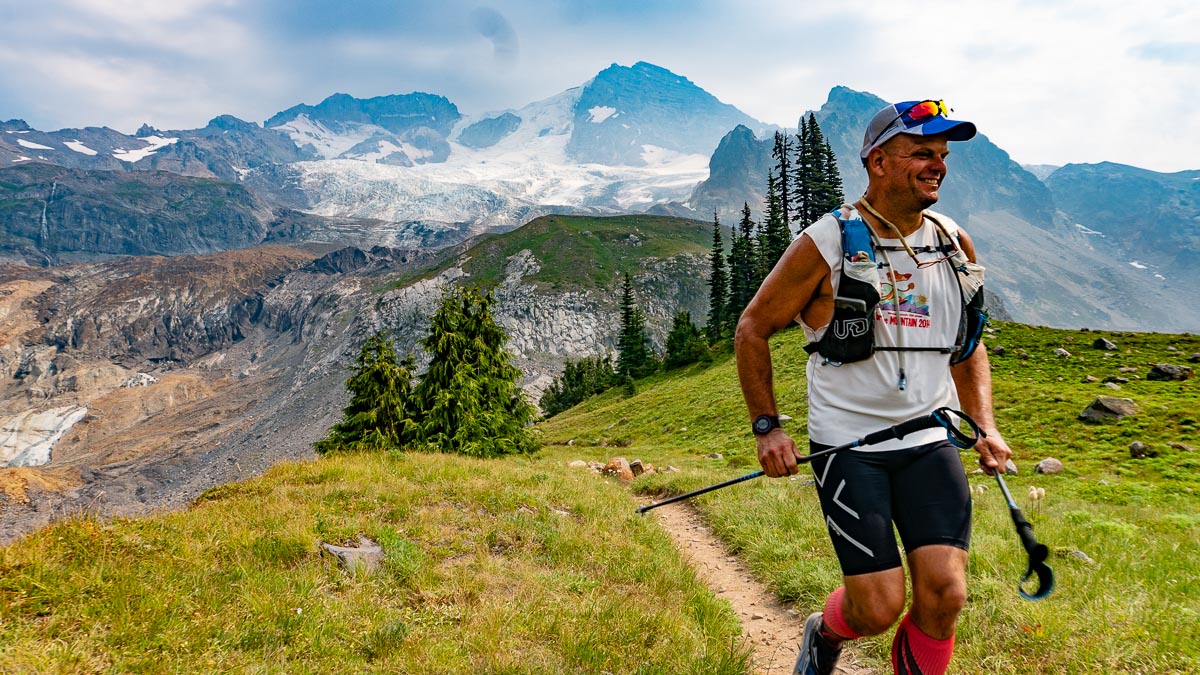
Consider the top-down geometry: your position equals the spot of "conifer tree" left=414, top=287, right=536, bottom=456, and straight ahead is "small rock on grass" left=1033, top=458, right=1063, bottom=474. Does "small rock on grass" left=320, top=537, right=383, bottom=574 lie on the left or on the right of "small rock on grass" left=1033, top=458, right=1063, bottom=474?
right

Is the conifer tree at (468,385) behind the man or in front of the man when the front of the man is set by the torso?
behind

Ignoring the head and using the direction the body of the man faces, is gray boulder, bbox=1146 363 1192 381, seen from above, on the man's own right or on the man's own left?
on the man's own left

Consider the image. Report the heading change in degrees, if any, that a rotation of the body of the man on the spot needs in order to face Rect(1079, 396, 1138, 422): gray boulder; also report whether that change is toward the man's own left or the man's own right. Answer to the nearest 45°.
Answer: approximately 135° to the man's own left

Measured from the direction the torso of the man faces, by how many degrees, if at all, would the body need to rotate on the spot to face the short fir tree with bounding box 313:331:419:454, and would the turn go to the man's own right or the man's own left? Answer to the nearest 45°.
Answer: approximately 180°

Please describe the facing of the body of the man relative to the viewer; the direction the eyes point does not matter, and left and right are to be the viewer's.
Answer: facing the viewer and to the right of the viewer
